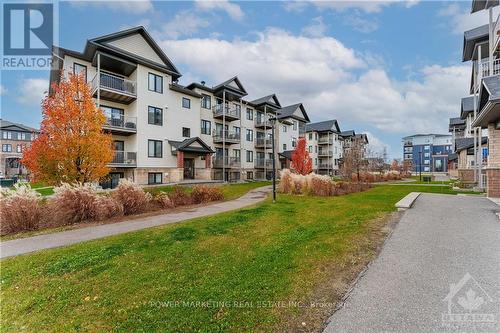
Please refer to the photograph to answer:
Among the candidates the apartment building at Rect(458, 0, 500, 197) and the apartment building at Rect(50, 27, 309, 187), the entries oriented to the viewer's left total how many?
1

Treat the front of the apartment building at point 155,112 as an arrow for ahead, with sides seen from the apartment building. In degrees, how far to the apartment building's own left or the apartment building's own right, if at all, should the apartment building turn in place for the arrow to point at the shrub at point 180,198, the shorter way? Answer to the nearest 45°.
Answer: approximately 45° to the apartment building's own right

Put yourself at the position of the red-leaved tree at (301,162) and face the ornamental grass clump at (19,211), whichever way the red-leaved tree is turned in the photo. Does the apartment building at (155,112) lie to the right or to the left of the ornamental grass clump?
right

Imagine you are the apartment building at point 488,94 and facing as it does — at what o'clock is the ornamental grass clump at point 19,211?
The ornamental grass clump is roughly at 10 o'clock from the apartment building.

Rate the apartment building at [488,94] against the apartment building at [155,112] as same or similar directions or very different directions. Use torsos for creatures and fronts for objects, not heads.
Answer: very different directions

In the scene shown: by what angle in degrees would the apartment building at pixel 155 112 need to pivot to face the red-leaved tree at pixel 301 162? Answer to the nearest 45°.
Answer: approximately 45° to its left

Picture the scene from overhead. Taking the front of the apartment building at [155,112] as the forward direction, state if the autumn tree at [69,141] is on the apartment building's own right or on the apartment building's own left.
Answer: on the apartment building's own right

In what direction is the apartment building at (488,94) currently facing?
to the viewer's left

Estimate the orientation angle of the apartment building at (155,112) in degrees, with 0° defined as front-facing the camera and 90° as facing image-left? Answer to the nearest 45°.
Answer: approximately 315°

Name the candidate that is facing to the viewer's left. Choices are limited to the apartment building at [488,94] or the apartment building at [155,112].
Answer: the apartment building at [488,94]

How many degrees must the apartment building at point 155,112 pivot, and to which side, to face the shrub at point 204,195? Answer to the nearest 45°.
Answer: approximately 45° to its right
